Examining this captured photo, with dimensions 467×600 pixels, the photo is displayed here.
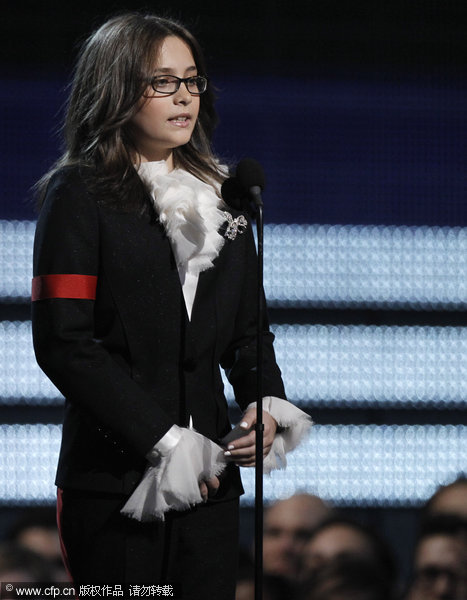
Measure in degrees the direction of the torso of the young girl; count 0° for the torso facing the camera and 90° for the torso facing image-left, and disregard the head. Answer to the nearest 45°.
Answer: approximately 315°
